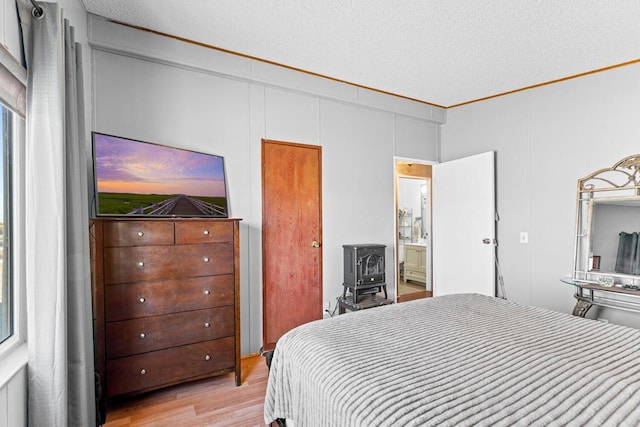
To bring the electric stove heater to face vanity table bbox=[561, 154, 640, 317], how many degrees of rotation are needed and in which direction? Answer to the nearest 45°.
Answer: approximately 45° to its left

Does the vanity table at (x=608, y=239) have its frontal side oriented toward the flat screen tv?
yes

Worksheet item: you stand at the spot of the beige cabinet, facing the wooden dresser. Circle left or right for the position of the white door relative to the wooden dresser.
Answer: left

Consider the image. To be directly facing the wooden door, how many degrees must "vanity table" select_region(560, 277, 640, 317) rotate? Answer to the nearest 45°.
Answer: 0° — it already faces it

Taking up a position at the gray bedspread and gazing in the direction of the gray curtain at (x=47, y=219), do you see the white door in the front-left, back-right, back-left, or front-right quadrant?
back-right

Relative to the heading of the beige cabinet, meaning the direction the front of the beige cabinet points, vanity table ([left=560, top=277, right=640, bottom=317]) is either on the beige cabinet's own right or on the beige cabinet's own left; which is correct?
on the beige cabinet's own left

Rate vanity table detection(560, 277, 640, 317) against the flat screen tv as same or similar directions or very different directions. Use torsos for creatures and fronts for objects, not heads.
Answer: very different directions

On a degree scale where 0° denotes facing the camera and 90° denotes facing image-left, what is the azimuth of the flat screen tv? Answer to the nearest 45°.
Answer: approximately 315°

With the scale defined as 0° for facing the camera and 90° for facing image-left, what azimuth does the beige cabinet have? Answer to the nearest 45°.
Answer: approximately 45°
